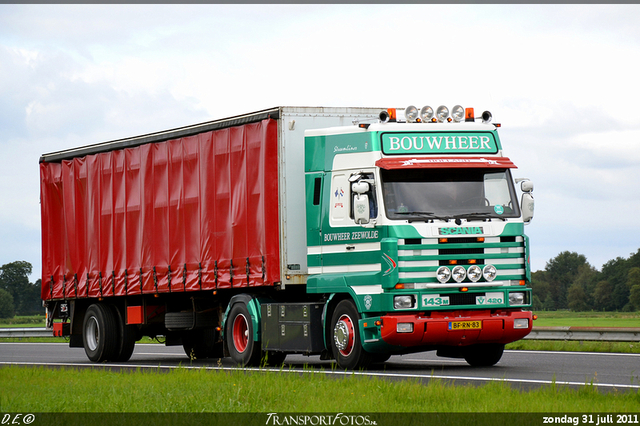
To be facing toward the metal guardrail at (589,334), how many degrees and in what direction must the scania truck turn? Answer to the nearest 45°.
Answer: approximately 90° to its left

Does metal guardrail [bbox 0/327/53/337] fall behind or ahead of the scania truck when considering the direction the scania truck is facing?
behind

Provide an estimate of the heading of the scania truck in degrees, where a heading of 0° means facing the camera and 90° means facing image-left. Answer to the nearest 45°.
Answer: approximately 315°
